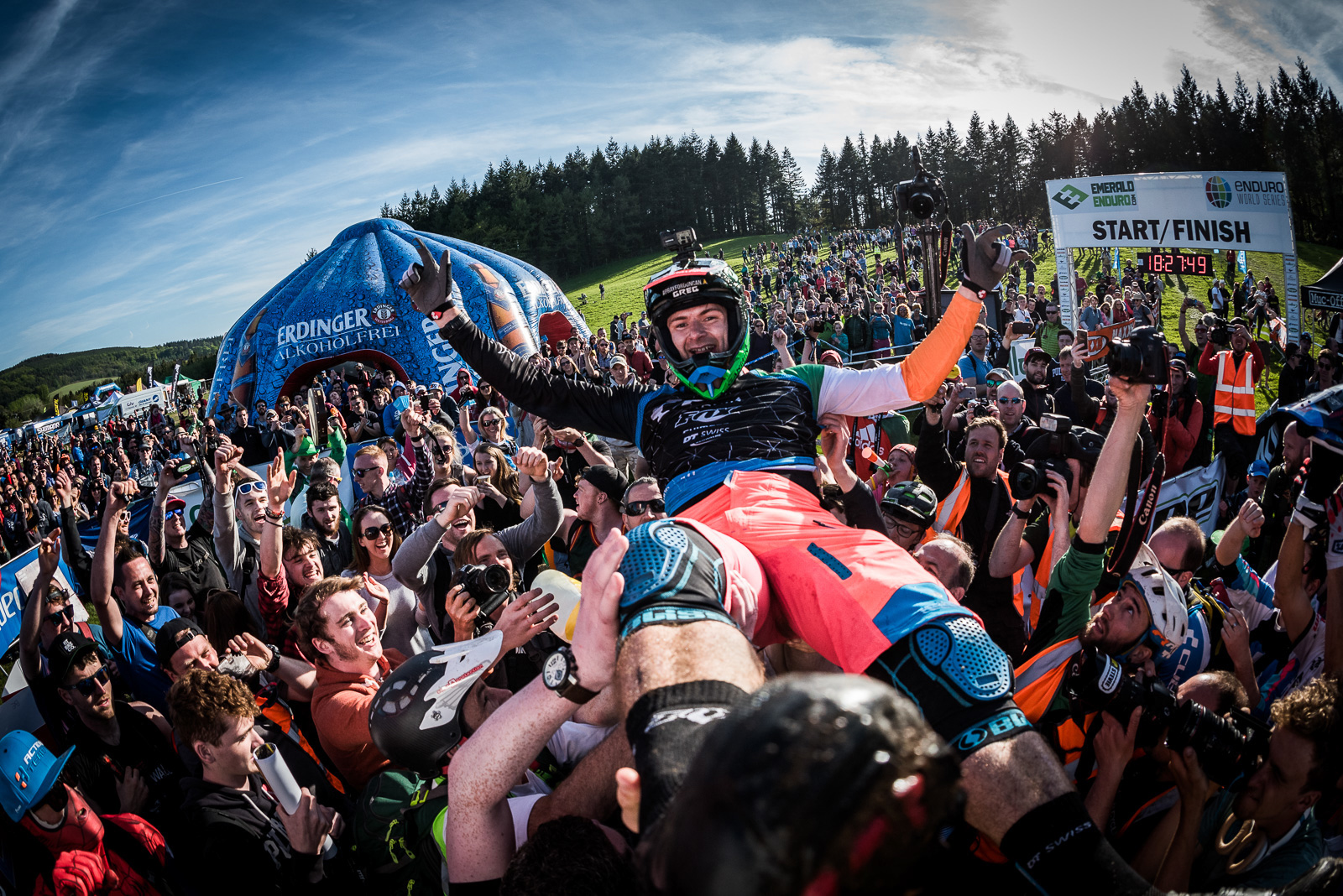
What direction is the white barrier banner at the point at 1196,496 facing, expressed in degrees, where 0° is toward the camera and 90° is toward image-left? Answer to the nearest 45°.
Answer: approximately 45°

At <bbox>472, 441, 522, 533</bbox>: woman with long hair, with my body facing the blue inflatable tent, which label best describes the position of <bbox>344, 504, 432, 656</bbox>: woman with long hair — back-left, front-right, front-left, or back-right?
back-left

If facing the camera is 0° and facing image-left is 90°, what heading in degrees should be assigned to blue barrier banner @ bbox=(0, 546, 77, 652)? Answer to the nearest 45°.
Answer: approximately 315°

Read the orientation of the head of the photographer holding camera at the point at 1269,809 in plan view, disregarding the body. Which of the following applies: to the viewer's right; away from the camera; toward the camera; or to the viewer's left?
to the viewer's left

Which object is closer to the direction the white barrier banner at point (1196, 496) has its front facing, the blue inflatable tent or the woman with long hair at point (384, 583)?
the woman with long hair

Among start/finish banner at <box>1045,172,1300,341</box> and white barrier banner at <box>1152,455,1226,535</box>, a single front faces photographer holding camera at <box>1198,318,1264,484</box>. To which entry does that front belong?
the start/finish banner

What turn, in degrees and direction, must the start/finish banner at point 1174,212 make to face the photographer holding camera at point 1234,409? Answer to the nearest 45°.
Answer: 0° — it already faces them

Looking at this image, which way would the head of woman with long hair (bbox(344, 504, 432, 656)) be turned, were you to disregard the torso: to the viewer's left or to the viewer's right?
to the viewer's right
